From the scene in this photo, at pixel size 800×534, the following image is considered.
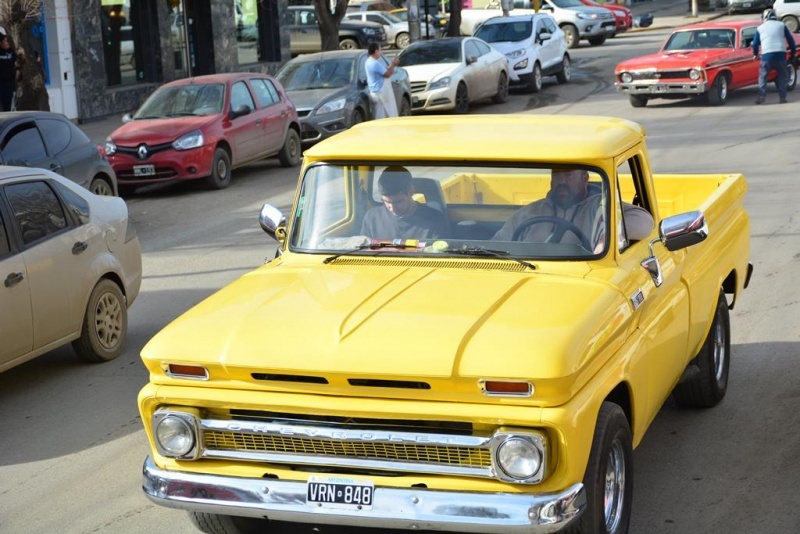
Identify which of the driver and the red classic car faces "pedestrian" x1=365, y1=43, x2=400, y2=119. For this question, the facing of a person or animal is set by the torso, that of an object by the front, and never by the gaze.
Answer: the red classic car

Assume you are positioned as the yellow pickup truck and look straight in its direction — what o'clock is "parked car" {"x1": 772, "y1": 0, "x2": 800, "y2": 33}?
The parked car is roughly at 5 o'clock from the yellow pickup truck.

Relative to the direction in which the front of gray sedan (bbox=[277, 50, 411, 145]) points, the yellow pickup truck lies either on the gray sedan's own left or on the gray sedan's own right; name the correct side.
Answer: on the gray sedan's own left

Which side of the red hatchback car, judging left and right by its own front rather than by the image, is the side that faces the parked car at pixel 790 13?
back

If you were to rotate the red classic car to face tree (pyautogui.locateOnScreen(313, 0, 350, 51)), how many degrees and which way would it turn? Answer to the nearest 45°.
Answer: approximately 90° to its right

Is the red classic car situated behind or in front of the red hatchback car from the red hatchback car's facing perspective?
behind

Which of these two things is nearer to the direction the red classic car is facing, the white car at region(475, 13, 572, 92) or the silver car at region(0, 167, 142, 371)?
the silver car

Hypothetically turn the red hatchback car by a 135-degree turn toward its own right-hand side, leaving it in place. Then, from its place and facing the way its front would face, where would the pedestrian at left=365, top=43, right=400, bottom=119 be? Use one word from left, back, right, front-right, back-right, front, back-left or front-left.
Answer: front-right
